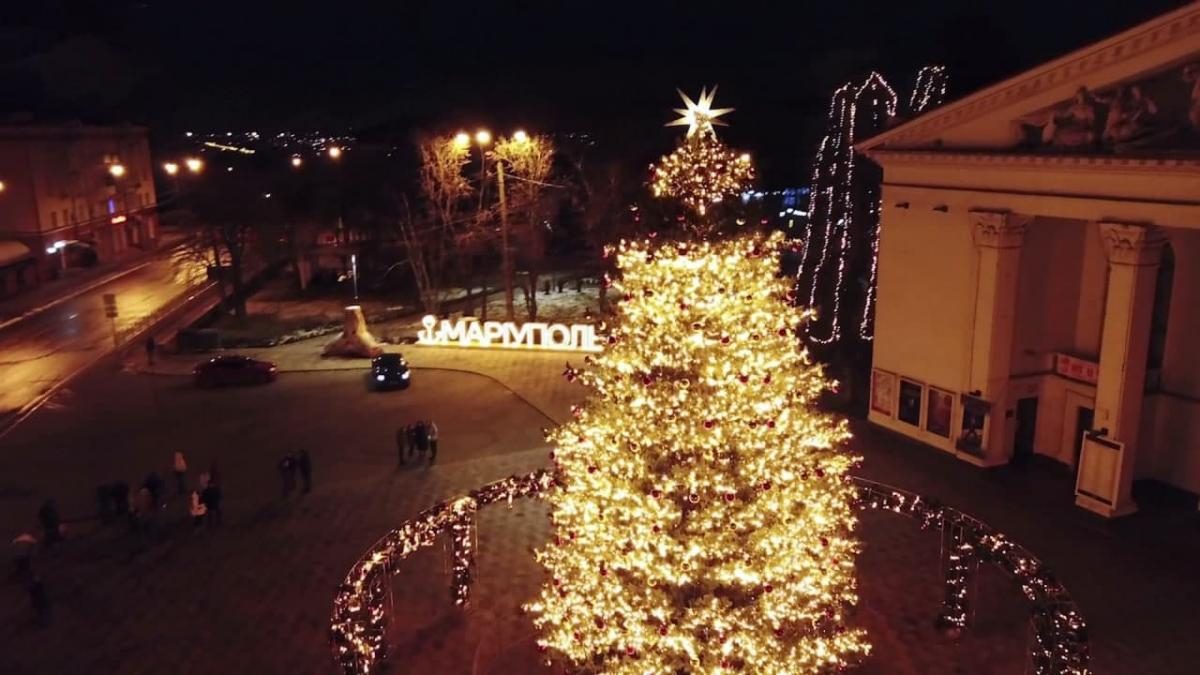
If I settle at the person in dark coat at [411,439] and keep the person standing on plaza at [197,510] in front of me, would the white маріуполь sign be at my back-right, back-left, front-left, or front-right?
back-right

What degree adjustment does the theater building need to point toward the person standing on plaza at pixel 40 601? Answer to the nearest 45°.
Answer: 0° — it already faces them

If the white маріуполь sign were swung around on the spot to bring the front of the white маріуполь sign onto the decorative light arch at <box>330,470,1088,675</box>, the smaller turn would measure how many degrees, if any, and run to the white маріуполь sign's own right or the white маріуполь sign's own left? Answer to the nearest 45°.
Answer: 0° — it already faces it

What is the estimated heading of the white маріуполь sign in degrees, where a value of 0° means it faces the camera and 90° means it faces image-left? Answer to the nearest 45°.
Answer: approximately 0°

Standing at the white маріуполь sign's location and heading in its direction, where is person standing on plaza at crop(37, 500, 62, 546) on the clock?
The person standing on plaza is roughly at 1 o'clock from the white маріуполь sign.

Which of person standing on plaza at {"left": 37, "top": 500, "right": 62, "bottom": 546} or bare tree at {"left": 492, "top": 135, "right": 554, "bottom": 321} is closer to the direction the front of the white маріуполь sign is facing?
the person standing on plaza

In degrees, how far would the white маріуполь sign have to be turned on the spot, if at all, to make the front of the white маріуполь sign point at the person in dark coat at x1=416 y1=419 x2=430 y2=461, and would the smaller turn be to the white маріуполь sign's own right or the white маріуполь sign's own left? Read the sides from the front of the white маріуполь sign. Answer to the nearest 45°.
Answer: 0° — it already faces them

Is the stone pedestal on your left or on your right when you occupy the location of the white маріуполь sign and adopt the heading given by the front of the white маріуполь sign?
on your right

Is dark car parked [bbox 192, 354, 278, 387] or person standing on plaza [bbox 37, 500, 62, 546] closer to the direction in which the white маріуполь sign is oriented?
the person standing on plaza

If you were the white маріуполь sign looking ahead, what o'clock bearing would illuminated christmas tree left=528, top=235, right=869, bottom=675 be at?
The illuminated christmas tree is roughly at 12 o'clock from the white маріуполь sign.

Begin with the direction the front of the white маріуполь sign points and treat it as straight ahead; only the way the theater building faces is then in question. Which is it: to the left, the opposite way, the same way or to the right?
to the right
